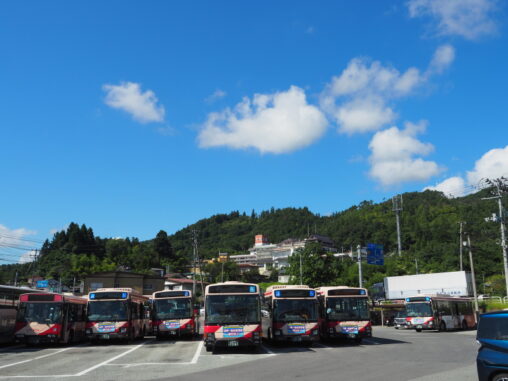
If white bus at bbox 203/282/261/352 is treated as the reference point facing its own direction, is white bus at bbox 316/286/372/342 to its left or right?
on its left

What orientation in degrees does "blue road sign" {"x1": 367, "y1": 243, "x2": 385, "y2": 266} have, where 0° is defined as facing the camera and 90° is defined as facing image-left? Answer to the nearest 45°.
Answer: approximately 0°

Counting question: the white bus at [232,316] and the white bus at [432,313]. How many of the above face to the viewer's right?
0

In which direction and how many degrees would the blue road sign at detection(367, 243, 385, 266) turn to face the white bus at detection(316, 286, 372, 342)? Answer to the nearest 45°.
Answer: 0° — it already faces it

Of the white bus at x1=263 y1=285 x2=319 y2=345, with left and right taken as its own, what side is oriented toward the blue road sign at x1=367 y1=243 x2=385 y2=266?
back

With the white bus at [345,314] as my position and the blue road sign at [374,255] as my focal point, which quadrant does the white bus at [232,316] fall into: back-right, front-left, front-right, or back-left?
back-left

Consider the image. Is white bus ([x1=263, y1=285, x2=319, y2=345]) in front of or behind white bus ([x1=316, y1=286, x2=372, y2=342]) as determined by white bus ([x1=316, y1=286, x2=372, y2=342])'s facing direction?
in front
